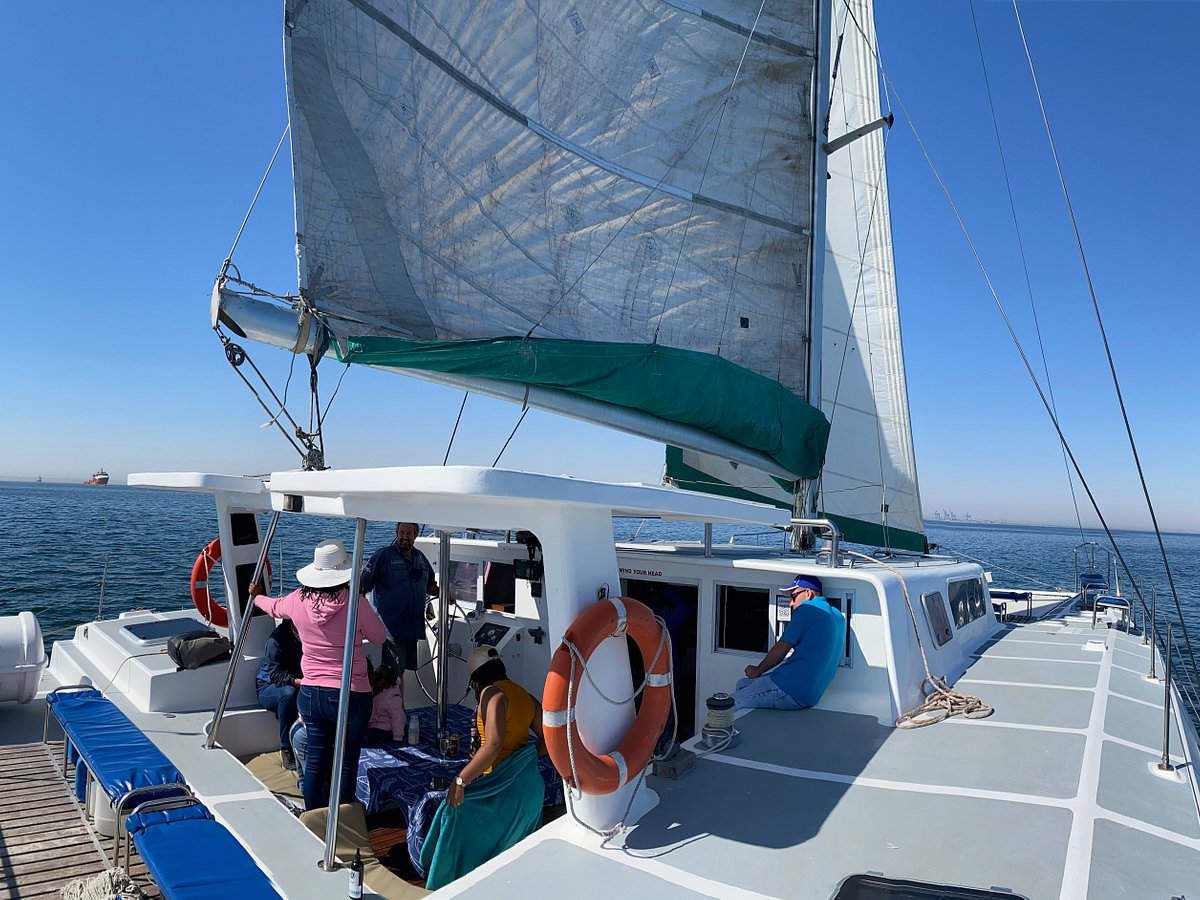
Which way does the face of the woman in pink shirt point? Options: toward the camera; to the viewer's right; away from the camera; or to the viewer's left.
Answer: away from the camera

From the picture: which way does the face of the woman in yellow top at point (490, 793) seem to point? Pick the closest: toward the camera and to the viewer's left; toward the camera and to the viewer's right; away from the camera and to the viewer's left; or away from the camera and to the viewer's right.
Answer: away from the camera and to the viewer's left

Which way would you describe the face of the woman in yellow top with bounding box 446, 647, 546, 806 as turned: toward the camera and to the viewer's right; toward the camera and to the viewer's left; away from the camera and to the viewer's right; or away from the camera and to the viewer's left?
away from the camera and to the viewer's left

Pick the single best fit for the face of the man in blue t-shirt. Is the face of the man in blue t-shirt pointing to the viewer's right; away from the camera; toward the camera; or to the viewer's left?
to the viewer's left

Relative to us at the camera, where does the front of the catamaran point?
facing away from the viewer and to the right of the viewer
